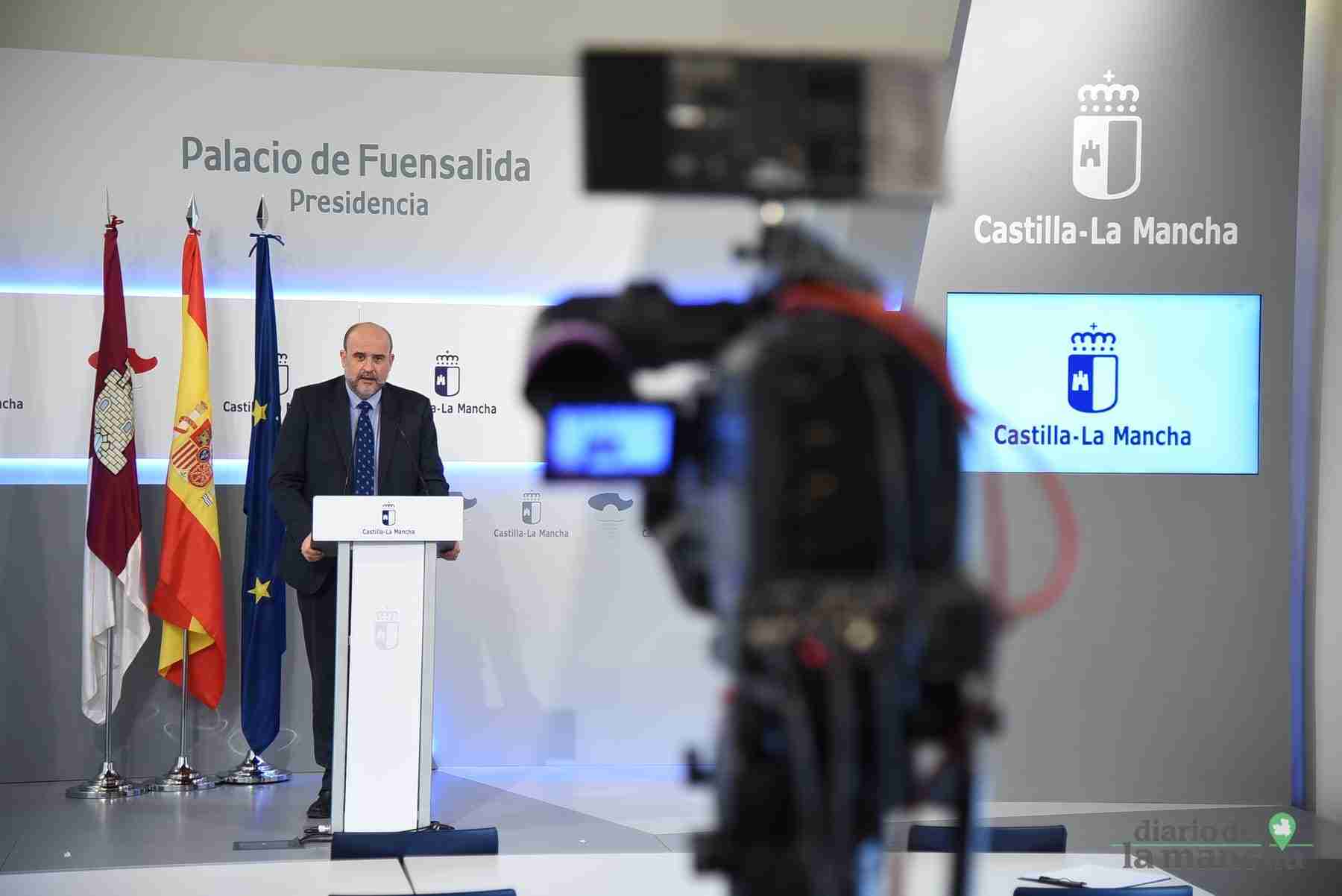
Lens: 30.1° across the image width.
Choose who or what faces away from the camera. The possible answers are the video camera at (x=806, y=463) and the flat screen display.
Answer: the video camera

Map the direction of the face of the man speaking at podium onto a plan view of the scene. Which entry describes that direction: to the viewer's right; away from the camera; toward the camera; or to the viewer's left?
toward the camera

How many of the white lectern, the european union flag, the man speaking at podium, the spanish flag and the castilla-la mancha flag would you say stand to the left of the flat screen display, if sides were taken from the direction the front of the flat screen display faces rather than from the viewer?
0

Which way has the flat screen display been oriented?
toward the camera

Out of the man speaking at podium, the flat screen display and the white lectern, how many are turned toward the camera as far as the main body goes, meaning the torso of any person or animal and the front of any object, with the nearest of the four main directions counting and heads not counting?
3

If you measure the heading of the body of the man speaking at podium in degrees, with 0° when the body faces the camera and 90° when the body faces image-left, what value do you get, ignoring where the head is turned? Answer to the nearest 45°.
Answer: approximately 0°

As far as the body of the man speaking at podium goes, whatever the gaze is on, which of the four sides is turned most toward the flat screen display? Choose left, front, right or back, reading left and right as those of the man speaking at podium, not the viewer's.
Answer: left

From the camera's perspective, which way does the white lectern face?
toward the camera

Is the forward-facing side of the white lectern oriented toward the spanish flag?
no

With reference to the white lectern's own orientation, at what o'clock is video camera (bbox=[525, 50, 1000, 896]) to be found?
The video camera is roughly at 12 o'clock from the white lectern.

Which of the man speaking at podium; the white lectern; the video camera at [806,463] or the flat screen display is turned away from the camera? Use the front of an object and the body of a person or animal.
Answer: the video camera

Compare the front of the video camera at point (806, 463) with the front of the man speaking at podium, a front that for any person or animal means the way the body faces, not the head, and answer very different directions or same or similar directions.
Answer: very different directions

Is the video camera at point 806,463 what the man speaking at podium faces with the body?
yes

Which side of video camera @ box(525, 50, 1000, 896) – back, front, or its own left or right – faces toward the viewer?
back

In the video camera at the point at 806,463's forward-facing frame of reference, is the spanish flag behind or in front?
in front

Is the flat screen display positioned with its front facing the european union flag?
no

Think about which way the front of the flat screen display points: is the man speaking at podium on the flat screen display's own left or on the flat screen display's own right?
on the flat screen display's own right

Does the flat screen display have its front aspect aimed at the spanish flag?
no
